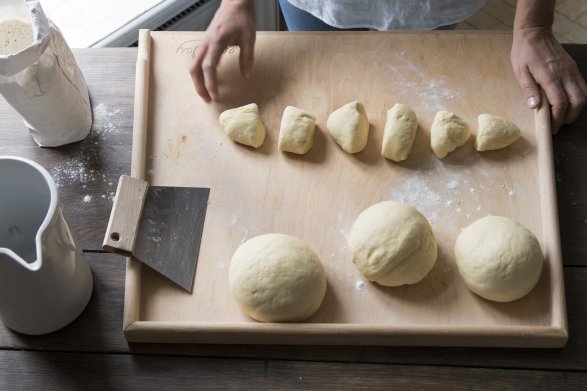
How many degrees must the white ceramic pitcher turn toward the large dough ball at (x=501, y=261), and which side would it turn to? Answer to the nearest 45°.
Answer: approximately 45° to its left

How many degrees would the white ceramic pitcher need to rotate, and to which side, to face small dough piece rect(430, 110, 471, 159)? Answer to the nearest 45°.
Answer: approximately 45° to its left

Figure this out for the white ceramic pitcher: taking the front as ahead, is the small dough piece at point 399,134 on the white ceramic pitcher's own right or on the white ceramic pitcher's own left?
on the white ceramic pitcher's own left

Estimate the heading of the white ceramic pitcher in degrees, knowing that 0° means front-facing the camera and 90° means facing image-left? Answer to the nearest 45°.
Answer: approximately 315°
